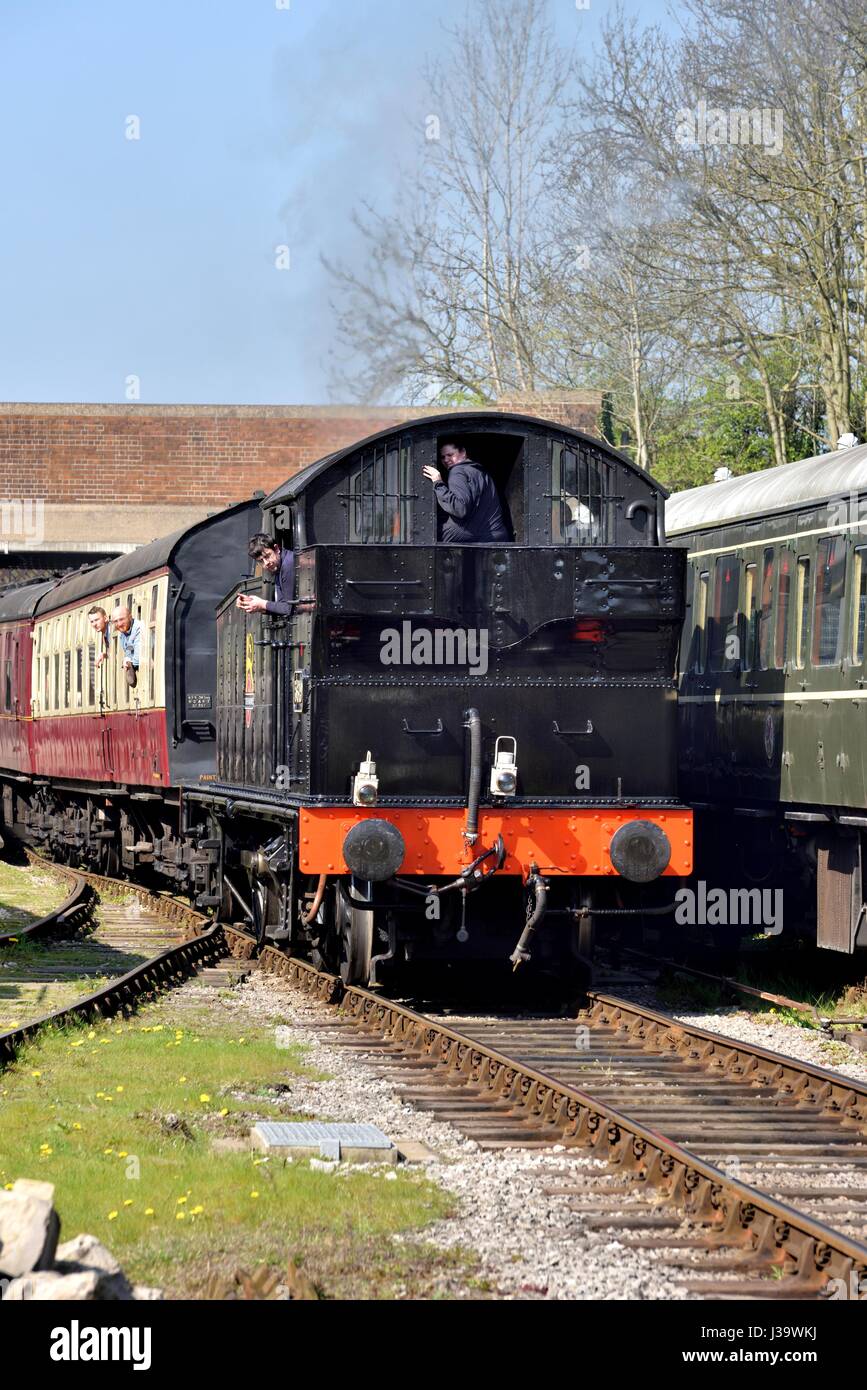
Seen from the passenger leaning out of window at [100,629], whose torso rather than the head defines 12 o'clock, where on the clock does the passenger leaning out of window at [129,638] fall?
the passenger leaning out of window at [129,638] is roughly at 10 o'clock from the passenger leaning out of window at [100,629].

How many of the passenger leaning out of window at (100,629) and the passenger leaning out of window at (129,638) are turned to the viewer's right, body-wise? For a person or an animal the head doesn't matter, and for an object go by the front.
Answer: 0

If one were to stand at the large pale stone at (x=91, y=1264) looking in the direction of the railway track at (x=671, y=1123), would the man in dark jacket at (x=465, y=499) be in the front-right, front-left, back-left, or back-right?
front-left

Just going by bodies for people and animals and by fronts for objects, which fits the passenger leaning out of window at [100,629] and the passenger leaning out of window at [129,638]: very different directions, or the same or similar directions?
same or similar directions

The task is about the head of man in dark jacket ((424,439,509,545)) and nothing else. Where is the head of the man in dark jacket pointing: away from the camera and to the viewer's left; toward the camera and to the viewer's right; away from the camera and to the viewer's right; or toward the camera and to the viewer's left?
toward the camera and to the viewer's left

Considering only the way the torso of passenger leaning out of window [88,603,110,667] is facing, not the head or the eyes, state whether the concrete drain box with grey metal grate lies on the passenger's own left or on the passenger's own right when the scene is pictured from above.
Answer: on the passenger's own left

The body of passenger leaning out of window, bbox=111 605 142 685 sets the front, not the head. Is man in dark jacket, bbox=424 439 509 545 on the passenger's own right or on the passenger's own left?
on the passenger's own left

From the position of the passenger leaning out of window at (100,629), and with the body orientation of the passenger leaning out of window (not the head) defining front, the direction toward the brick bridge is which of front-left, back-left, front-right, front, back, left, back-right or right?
back-right

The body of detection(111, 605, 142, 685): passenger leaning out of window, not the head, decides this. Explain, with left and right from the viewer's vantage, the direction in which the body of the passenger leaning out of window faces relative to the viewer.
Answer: facing the viewer and to the left of the viewer

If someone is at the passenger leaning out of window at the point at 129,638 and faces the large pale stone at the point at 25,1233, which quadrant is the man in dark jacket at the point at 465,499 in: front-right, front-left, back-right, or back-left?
front-left

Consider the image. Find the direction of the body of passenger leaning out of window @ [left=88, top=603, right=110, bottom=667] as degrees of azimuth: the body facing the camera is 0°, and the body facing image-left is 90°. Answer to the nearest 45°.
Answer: approximately 45°

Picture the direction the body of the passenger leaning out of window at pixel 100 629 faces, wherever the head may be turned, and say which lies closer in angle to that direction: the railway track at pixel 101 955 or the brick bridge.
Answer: the railway track
